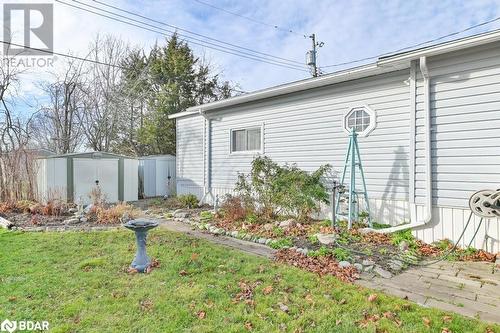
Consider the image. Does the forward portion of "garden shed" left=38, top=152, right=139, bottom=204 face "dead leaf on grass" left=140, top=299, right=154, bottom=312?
yes

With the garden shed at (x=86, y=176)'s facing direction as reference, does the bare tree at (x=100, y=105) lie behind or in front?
behind

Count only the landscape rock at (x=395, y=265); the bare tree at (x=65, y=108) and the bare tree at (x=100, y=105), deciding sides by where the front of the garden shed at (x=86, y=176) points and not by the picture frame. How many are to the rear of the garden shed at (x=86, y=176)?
2

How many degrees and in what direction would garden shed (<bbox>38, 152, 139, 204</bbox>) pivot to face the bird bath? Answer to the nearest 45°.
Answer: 0° — it already faces it

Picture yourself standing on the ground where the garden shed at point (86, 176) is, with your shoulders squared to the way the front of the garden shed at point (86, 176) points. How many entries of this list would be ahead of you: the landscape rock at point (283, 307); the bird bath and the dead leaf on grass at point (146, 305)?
3

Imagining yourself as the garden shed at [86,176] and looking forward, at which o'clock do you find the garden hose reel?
The garden hose reel is roughly at 11 o'clock from the garden shed.

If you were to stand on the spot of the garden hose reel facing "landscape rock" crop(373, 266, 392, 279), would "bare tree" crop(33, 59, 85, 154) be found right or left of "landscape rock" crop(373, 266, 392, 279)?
right

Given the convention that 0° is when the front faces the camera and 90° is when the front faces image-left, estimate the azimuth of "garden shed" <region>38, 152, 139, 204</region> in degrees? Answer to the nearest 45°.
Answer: approximately 0°
